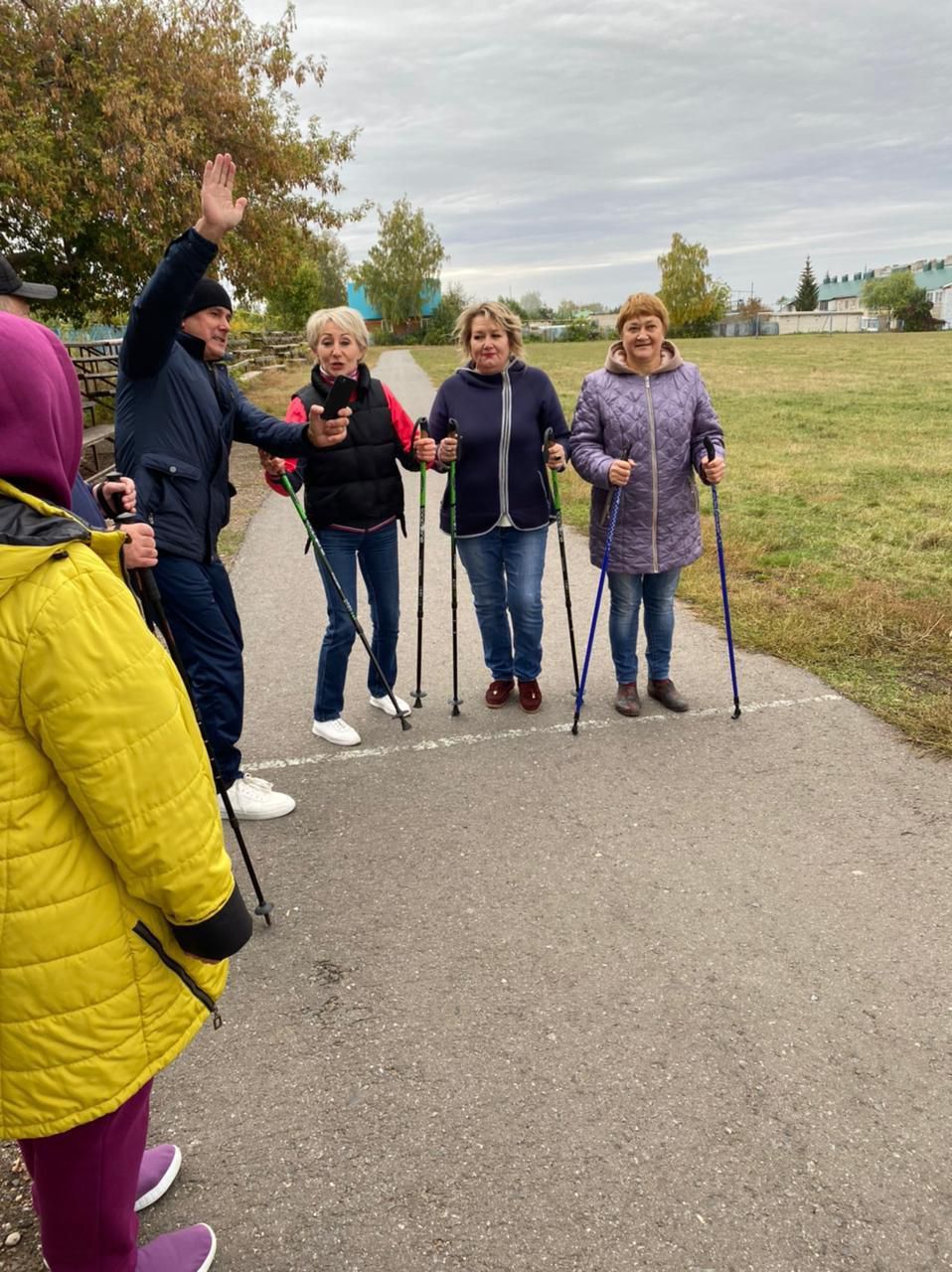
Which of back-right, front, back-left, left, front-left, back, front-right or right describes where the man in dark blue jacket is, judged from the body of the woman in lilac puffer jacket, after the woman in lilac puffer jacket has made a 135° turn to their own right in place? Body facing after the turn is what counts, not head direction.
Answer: left

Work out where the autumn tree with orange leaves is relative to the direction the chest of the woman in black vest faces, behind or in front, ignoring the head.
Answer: behind

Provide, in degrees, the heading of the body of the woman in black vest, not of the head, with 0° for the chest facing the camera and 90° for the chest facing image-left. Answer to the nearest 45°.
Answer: approximately 0°

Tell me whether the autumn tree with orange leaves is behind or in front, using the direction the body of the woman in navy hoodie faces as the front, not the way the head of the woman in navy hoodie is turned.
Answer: behind

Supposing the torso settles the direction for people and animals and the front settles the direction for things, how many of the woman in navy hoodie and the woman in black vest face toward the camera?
2

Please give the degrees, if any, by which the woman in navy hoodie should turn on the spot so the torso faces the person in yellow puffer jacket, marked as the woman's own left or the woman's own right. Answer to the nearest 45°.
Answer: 0° — they already face them
